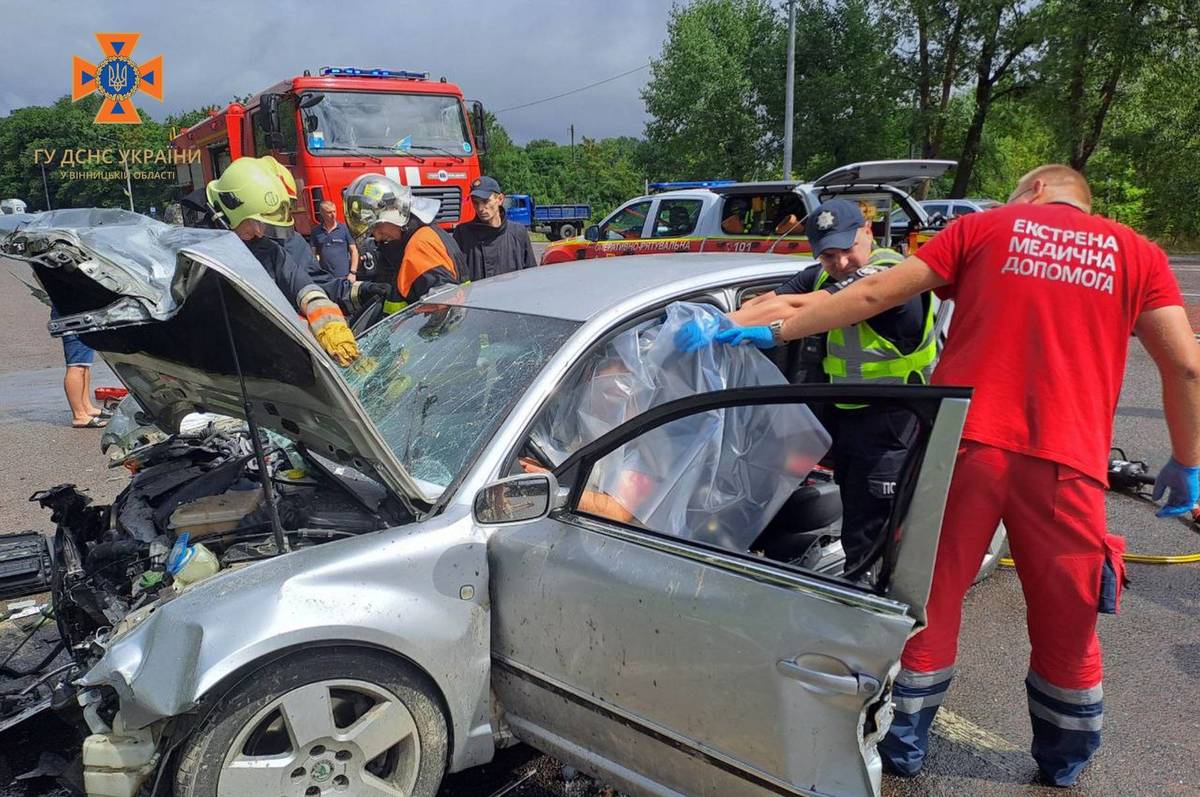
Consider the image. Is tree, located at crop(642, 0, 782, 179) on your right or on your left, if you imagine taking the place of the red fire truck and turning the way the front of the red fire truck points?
on your left

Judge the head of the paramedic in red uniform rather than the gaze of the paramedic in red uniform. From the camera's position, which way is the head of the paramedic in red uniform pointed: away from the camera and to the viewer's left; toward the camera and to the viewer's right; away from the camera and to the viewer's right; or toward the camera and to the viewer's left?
away from the camera and to the viewer's left

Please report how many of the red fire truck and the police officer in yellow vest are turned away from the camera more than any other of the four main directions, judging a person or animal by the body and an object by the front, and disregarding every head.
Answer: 0

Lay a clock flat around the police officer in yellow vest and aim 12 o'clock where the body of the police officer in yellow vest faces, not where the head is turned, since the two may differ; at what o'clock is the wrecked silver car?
The wrecked silver car is roughly at 12 o'clock from the police officer in yellow vest.

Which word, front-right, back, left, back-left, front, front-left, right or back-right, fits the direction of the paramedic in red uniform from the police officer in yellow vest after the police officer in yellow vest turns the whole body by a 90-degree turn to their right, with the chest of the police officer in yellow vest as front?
back

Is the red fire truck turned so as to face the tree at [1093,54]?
no

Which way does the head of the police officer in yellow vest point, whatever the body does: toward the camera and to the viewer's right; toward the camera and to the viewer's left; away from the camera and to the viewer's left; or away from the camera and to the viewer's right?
toward the camera and to the viewer's left

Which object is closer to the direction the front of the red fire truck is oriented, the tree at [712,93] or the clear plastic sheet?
the clear plastic sheet

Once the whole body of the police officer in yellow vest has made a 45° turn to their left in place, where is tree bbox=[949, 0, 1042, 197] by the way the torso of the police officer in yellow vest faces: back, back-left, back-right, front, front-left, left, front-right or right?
back

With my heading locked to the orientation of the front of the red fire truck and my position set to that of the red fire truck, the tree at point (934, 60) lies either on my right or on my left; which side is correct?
on my left

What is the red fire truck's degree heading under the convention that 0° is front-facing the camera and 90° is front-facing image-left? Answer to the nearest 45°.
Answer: approximately 315°

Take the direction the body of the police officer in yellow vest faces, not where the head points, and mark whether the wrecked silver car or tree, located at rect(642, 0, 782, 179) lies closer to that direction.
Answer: the wrecked silver car

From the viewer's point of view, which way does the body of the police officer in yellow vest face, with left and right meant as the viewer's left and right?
facing the viewer and to the left of the viewer

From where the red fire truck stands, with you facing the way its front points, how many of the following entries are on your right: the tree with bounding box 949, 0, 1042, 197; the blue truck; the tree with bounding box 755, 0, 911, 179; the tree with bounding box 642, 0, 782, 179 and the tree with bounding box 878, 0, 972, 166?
0

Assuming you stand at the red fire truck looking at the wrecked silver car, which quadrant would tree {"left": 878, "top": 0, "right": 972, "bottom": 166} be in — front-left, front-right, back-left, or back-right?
back-left
